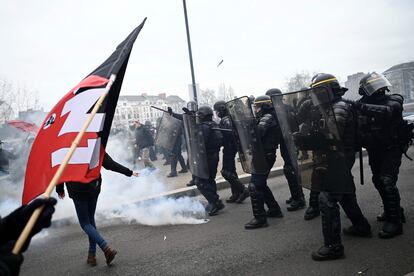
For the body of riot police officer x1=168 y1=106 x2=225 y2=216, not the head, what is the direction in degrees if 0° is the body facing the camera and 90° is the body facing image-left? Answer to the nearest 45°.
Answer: approximately 90°

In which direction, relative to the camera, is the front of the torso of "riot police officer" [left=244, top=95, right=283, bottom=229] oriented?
to the viewer's left

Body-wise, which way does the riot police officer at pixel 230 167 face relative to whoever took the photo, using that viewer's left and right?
facing to the left of the viewer

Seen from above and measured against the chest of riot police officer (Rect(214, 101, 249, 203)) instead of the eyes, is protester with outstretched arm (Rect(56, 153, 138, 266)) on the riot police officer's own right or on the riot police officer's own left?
on the riot police officer's own left

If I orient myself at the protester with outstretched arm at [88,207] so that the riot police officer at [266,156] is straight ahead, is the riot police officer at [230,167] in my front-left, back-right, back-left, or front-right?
front-left

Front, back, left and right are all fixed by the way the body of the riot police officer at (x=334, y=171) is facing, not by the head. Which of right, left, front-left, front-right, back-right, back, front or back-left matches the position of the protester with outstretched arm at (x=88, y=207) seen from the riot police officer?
front

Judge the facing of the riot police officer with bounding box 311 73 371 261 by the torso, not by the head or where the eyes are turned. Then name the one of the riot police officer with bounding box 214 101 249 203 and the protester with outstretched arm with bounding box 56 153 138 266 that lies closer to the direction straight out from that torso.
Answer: the protester with outstretched arm

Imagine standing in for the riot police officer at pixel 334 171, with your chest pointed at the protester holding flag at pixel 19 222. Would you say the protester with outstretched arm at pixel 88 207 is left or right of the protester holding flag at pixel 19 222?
right

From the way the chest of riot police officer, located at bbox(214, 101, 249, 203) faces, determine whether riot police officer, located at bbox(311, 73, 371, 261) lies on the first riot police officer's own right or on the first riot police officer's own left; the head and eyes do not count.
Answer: on the first riot police officer's own left

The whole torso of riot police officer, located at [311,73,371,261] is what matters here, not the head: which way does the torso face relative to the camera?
to the viewer's left

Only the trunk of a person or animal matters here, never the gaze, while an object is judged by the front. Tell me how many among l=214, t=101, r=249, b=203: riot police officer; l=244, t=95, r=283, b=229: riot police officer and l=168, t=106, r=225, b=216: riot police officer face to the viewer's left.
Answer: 3
